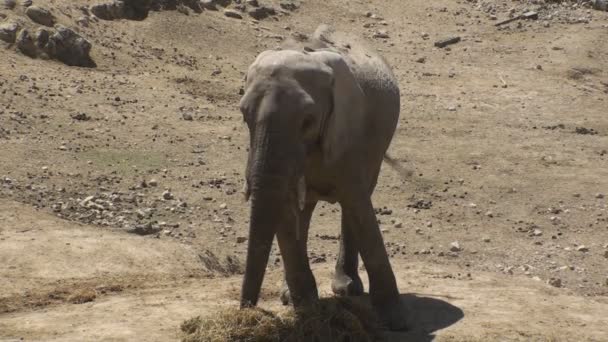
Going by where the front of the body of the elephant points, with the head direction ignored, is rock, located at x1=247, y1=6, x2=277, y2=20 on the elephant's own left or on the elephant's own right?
on the elephant's own right

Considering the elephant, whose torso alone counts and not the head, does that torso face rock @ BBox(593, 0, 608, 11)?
no

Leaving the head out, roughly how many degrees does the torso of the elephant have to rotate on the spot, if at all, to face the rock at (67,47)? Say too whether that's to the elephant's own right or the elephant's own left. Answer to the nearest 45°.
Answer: approximately 90° to the elephant's own right

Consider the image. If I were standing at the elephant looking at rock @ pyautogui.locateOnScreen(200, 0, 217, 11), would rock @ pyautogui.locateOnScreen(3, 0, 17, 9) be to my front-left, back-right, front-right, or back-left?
front-left

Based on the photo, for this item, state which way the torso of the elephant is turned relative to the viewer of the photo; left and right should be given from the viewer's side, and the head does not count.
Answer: facing the viewer and to the left of the viewer

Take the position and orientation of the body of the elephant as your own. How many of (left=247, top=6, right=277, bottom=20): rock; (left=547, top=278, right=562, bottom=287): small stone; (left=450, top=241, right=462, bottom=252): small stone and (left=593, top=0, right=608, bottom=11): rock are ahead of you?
0

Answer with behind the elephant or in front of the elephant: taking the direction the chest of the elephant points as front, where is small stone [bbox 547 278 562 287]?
behind

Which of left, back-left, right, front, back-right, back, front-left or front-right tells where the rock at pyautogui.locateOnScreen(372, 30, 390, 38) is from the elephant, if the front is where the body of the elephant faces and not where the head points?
back-right

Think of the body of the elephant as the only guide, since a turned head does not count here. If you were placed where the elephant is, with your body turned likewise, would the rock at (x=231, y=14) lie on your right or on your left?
on your right

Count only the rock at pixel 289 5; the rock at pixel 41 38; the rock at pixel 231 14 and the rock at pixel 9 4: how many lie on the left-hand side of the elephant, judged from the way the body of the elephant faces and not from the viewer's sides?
0
